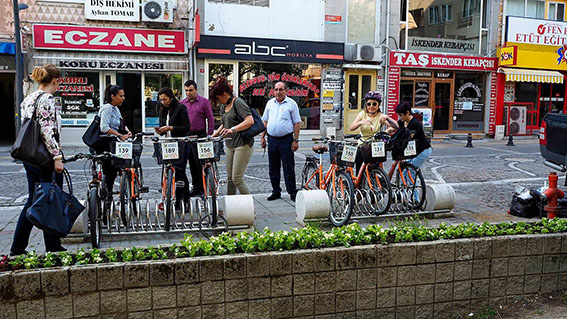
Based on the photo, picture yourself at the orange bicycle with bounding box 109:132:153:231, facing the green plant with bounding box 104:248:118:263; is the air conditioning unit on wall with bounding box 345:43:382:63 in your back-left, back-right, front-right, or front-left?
back-left

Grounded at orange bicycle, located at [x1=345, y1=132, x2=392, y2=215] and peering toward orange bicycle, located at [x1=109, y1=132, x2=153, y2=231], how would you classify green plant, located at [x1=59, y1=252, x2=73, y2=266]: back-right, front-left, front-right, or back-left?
front-left

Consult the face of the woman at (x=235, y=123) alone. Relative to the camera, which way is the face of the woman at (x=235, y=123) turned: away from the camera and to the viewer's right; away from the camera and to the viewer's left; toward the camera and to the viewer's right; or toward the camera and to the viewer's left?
toward the camera and to the viewer's left

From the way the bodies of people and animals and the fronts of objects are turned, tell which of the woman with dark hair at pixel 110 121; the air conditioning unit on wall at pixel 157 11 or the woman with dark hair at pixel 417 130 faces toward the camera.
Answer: the air conditioning unit on wall

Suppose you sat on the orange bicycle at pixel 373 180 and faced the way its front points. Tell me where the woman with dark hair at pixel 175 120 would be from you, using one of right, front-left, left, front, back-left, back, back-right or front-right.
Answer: back-right

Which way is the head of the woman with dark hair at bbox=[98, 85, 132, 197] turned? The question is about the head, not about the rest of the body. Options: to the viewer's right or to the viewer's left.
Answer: to the viewer's right

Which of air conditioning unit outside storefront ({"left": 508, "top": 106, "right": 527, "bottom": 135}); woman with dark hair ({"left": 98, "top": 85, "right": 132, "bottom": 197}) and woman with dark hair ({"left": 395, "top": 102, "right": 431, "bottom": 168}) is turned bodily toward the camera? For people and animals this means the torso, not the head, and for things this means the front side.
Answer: the air conditioning unit outside storefront

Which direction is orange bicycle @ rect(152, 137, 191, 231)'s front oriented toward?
toward the camera

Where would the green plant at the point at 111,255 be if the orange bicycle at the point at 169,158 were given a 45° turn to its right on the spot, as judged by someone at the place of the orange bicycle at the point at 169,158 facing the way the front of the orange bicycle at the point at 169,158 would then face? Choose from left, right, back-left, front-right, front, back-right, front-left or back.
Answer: front-left

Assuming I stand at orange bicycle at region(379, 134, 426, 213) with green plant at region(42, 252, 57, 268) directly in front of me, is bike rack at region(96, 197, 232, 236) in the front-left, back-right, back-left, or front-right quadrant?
front-right

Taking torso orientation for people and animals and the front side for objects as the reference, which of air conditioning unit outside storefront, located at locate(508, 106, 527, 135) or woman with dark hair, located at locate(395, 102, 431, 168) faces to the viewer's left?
the woman with dark hair

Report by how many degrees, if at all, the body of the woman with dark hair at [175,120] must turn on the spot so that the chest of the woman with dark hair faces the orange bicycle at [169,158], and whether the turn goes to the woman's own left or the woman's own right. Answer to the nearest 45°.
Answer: approximately 45° to the woman's own left

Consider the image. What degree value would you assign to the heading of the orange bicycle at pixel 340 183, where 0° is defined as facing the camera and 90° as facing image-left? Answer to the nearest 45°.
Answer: approximately 315°

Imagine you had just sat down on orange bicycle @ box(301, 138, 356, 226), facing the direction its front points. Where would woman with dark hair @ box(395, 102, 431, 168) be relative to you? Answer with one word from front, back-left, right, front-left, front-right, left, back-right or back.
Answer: left

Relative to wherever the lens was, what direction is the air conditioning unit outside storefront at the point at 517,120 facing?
facing the viewer

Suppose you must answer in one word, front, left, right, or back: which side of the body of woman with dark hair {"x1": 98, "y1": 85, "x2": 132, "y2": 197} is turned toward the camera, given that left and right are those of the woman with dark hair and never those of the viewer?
right

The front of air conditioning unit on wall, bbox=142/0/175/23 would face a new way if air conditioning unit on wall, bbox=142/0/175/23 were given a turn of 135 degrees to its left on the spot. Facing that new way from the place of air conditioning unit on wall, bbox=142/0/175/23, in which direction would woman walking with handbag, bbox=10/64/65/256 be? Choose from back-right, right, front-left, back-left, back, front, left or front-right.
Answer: back-right

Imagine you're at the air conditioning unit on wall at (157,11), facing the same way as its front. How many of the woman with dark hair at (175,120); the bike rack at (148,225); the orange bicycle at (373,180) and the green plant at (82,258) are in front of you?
4

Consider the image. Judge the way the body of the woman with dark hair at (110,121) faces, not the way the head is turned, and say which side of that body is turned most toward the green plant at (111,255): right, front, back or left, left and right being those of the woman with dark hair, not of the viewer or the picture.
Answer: right

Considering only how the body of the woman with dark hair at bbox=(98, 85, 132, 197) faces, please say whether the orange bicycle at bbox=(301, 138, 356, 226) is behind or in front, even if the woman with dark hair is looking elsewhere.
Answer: in front
